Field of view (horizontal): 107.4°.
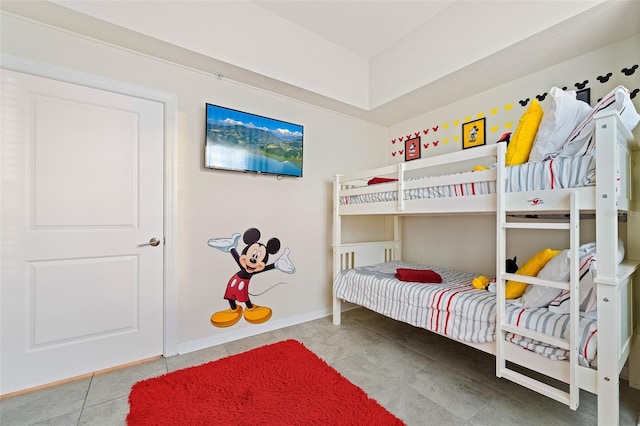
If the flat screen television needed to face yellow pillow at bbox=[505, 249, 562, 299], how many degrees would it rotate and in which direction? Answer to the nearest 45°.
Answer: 0° — it already faces it

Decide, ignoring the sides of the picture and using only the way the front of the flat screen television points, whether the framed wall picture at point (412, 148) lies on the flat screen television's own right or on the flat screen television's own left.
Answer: on the flat screen television's own left

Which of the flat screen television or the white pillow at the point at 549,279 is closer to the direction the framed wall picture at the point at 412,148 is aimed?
the flat screen television

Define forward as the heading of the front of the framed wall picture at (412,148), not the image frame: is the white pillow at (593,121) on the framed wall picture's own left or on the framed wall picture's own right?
on the framed wall picture's own left

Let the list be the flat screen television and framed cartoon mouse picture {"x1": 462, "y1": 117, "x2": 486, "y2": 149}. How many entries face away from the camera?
0

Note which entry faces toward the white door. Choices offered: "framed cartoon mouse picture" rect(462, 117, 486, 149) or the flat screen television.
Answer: the framed cartoon mouse picture

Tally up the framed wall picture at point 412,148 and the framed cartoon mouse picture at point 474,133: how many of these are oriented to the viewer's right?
0

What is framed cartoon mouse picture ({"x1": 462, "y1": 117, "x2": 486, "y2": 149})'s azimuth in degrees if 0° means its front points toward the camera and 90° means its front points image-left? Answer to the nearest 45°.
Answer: approximately 45°

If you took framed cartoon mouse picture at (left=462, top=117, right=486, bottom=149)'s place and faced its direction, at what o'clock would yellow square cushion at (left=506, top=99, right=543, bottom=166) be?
The yellow square cushion is roughly at 10 o'clock from the framed cartoon mouse picture.

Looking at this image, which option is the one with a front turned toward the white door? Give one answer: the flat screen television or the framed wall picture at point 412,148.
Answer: the framed wall picture

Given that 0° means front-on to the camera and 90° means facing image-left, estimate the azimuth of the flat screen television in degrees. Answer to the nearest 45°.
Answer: approximately 315°
